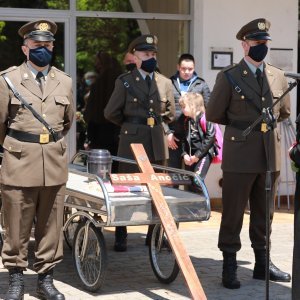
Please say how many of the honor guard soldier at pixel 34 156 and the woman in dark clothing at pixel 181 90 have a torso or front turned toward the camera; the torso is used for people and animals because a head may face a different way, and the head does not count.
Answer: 2

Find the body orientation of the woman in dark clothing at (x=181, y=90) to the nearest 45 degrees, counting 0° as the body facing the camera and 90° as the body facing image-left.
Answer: approximately 0°

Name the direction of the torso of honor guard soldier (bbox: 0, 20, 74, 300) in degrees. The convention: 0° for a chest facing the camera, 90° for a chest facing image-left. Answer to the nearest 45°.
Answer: approximately 0°

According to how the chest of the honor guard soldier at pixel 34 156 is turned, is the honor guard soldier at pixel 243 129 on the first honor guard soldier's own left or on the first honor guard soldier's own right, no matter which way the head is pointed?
on the first honor guard soldier's own left

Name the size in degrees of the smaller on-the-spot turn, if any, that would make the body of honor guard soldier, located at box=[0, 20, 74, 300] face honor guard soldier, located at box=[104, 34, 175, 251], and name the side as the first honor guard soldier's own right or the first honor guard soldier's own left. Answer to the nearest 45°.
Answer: approximately 135° to the first honor guard soldier's own left

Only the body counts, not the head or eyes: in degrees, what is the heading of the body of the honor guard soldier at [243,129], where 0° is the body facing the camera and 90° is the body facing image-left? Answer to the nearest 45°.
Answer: approximately 315°

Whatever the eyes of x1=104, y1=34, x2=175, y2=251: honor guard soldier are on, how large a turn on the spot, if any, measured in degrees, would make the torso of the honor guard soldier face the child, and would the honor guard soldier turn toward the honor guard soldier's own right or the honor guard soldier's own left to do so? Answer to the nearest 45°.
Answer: approximately 90° to the honor guard soldier's own left
